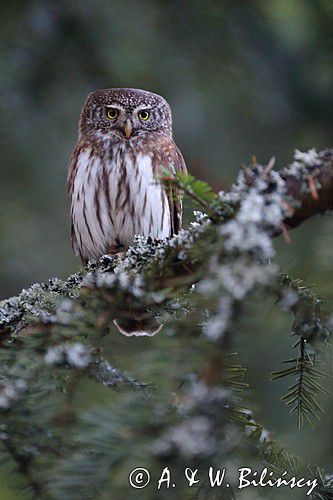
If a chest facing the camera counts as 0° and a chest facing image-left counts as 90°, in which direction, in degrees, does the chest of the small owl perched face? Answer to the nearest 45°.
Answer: approximately 0°
